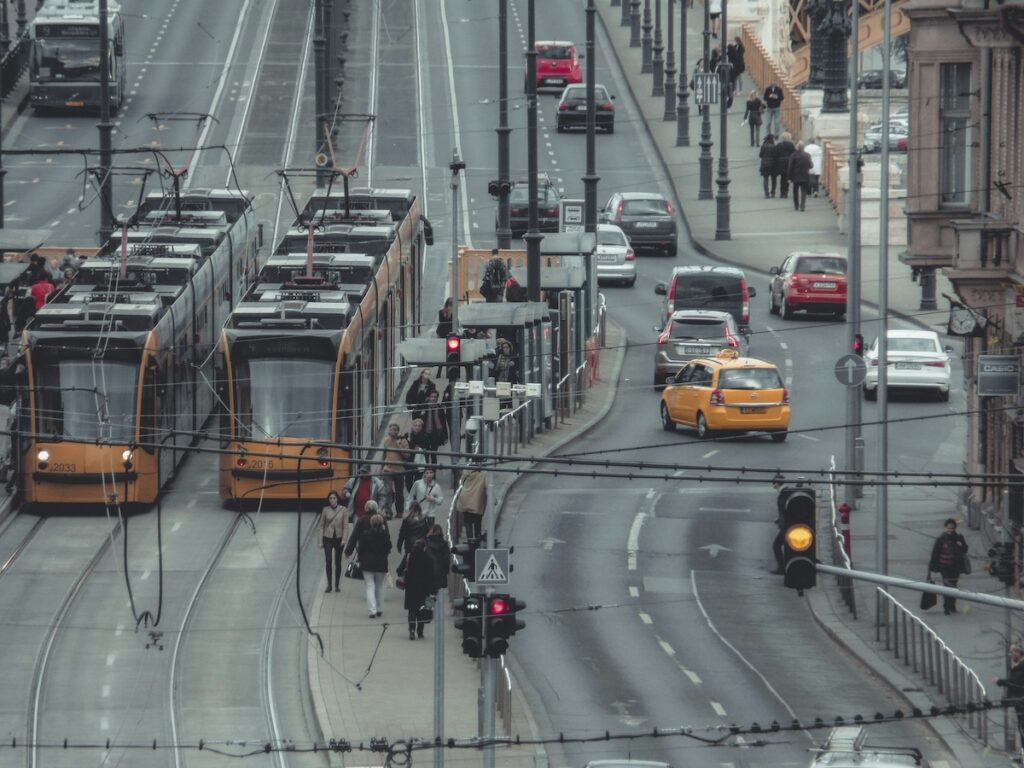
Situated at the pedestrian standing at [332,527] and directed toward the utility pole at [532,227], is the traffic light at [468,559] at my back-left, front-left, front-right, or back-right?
back-right

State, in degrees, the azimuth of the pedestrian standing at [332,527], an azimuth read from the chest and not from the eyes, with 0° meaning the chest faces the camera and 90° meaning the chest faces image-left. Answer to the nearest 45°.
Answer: approximately 0°

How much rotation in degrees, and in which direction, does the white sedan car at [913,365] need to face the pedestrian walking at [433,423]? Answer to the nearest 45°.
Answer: approximately 135° to its left

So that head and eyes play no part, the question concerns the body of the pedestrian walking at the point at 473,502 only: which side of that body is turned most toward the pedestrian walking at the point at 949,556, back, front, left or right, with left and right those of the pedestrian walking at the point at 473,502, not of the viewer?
right

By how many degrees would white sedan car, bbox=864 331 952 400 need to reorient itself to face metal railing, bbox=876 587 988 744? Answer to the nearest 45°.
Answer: approximately 180°

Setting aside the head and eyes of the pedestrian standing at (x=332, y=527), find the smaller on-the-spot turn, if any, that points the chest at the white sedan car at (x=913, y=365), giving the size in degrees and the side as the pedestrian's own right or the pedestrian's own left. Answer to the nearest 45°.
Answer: approximately 135° to the pedestrian's own left

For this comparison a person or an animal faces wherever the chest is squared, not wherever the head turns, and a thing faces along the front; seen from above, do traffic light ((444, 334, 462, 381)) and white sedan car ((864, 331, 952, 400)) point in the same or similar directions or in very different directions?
very different directions

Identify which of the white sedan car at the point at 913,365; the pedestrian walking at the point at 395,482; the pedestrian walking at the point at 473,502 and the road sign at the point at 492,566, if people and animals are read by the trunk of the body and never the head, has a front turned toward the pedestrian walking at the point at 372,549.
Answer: the pedestrian walking at the point at 395,482

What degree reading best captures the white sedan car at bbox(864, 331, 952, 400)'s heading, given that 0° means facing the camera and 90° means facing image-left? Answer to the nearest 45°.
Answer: approximately 180°

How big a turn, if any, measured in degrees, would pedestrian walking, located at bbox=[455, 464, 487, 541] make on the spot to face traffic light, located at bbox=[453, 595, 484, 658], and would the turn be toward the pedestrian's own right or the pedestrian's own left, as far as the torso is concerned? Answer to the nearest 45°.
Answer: approximately 180°

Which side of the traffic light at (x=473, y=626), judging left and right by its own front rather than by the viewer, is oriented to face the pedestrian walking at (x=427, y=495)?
back

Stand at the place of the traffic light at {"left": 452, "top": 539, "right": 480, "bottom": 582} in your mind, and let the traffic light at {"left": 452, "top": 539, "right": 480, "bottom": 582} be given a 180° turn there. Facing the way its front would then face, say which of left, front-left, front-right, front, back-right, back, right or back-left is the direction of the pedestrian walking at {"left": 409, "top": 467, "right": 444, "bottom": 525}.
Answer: left
